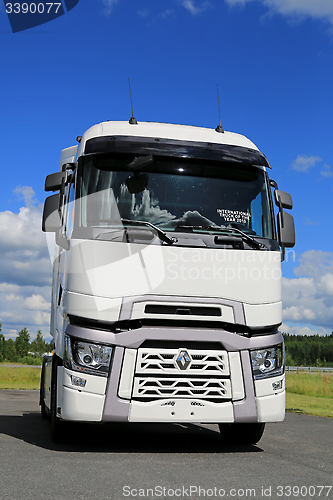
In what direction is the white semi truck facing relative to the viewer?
toward the camera
